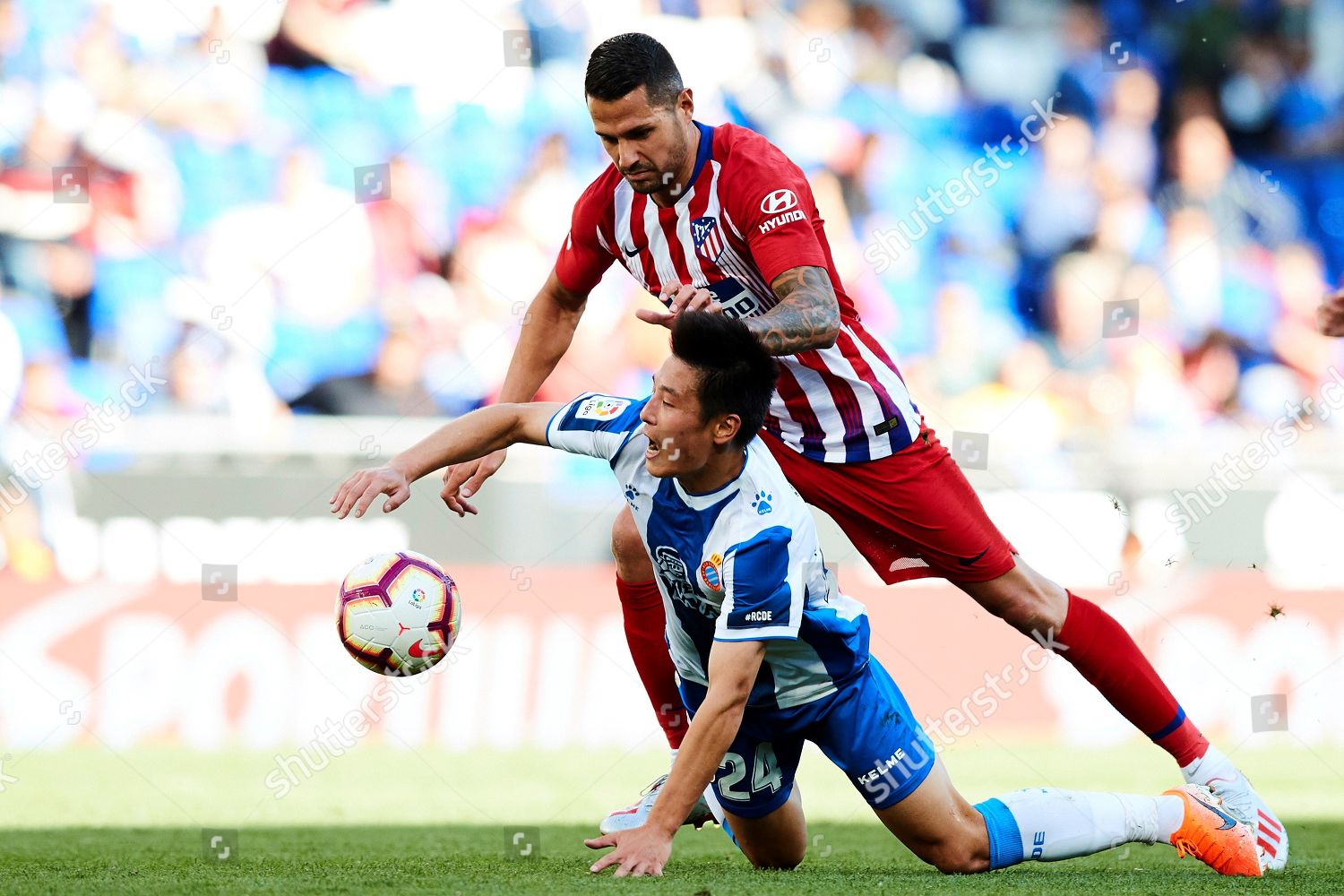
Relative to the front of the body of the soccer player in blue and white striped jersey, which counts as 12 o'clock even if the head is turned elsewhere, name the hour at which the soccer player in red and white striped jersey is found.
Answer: The soccer player in red and white striped jersey is roughly at 5 o'clock from the soccer player in blue and white striped jersey.

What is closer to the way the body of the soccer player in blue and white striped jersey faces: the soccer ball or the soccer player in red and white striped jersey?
the soccer ball

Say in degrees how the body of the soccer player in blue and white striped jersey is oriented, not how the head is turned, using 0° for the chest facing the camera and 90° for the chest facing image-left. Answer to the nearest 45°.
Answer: approximately 45°

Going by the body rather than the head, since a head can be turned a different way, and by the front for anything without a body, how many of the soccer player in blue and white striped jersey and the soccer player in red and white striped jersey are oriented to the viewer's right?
0

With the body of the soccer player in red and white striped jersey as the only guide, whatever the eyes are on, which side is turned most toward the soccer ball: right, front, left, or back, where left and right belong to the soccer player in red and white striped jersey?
front

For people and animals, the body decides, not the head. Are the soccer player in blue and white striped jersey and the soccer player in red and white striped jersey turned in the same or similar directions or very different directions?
same or similar directions

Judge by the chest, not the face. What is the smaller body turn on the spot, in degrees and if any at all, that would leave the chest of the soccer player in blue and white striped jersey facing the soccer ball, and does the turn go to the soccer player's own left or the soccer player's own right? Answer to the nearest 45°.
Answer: approximately 45° to the soccer player's own right

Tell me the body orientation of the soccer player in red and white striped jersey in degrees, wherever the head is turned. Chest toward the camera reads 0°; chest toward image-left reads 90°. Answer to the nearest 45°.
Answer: approximately 45°
